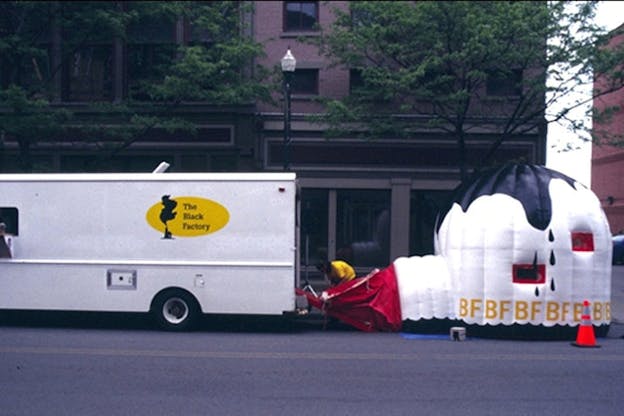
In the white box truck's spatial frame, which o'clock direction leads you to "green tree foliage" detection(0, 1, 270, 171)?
The green tree foliage is roughly at 3 o'clock from the white box truck.

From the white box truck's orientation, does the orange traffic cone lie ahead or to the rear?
to the rear

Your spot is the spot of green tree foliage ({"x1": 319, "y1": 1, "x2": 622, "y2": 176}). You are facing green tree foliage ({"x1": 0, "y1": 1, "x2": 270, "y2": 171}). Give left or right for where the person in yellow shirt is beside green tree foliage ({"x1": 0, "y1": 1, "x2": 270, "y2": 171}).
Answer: left

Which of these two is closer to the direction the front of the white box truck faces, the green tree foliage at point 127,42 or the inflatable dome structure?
the green tree foliage

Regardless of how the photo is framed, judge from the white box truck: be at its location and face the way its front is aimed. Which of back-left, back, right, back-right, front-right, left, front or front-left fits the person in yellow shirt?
back

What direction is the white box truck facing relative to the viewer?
to the viewer's left

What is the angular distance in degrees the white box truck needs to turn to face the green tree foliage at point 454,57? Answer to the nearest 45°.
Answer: approximately 135° to its right

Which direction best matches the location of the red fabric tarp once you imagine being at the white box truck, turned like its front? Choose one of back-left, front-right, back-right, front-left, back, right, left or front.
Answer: back

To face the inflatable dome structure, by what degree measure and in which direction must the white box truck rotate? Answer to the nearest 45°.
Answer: approximately 180°
